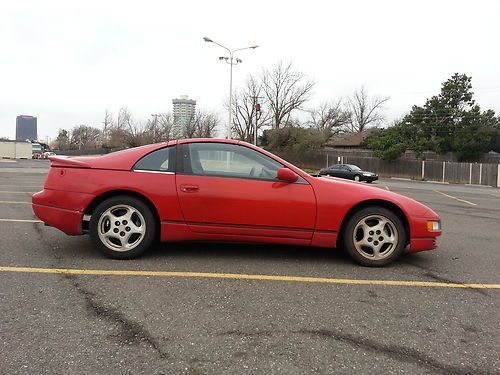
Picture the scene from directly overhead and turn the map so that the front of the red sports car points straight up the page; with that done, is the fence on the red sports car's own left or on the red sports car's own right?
on the red sports car's own left

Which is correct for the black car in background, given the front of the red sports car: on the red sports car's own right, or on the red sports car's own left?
on the red sports car's own left

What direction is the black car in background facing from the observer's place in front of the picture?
facing the viewer and to the right of the viewer

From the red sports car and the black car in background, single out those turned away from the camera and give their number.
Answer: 0

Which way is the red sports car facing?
to the viewer's right

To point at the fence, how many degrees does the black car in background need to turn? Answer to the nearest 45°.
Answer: approximately 90° to its left

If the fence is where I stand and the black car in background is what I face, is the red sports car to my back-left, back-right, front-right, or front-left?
front-left

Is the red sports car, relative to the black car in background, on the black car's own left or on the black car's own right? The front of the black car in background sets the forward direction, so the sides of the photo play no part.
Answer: on the black car's own right
